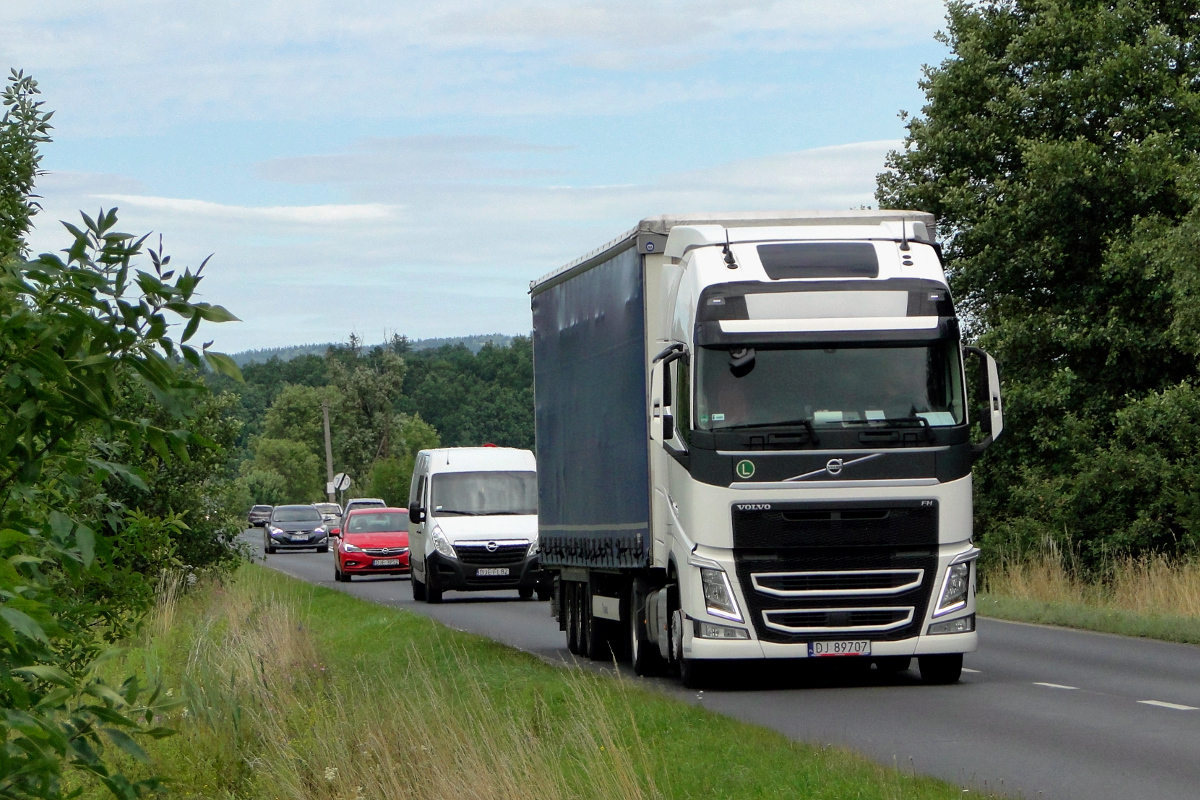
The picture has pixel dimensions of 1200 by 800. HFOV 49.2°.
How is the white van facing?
toward the camera

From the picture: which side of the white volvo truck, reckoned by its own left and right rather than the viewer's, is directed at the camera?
front

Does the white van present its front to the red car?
no

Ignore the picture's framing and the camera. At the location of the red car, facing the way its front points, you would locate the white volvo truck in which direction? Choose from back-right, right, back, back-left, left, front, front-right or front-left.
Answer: front

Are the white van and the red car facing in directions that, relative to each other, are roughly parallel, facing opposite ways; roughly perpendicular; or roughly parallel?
roughly parallel

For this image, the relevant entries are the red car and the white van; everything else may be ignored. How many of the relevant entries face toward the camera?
2

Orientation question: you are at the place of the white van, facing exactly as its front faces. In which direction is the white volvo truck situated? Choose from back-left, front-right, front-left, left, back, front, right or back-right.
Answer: front

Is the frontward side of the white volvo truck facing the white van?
no

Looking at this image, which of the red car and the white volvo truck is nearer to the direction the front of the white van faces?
the white volvo truck

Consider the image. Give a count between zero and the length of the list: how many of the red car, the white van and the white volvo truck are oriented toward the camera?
3

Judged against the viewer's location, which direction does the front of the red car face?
facing the viewer

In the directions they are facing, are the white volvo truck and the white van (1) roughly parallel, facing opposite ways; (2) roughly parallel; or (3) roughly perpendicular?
roughly parallel

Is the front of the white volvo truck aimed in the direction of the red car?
no
